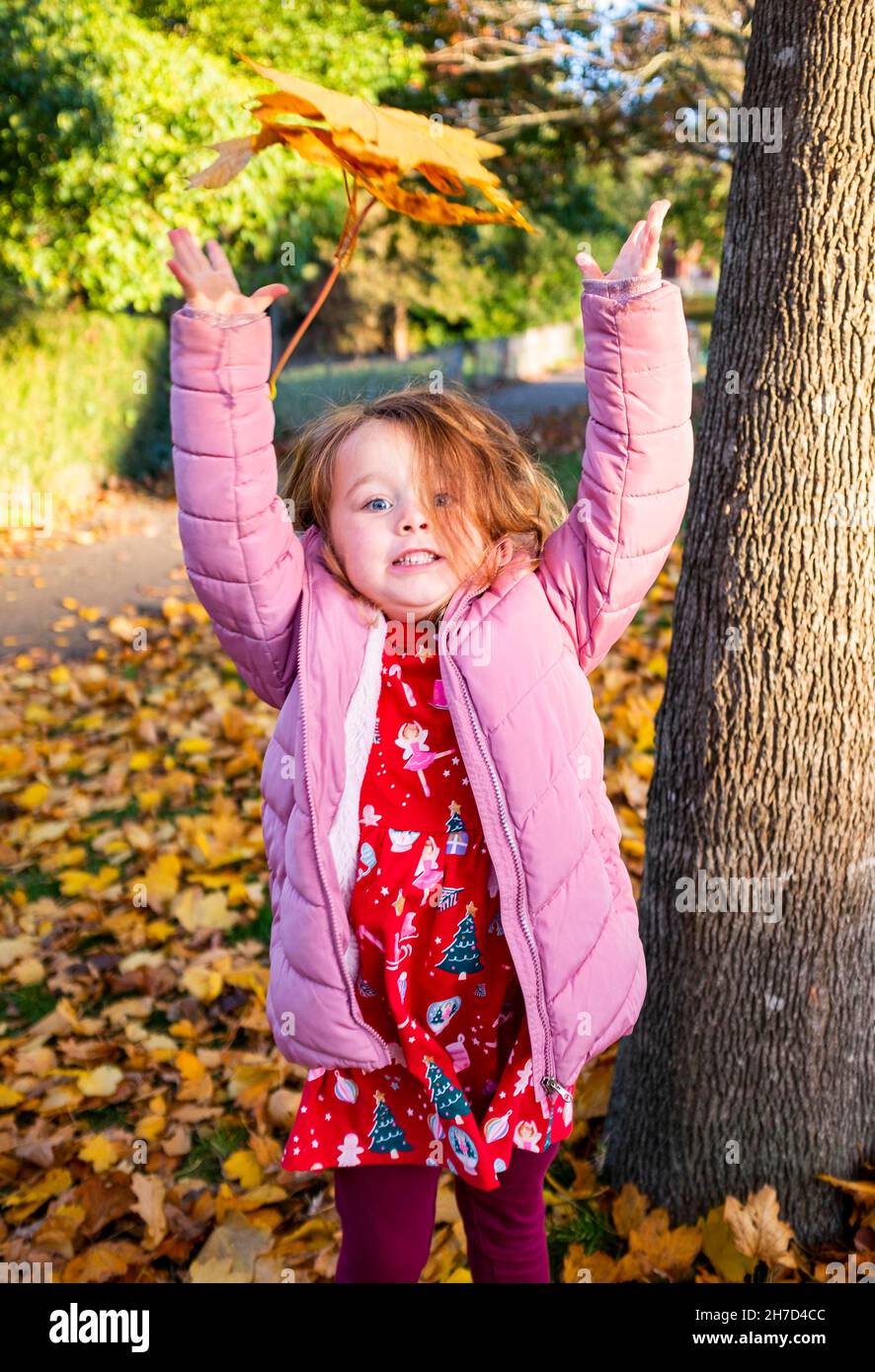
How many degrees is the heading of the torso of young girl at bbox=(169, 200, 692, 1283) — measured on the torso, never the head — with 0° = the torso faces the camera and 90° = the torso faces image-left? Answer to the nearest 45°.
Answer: approximately 0°

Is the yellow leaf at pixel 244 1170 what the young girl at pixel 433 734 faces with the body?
no

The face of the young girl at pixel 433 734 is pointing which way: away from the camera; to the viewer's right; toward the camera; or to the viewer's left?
toward the camera

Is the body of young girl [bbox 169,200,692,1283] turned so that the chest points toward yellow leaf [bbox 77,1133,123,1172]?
no

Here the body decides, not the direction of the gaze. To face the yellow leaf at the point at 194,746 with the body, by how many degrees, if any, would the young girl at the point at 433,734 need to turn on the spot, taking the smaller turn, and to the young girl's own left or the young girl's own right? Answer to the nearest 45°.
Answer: approximately 180°

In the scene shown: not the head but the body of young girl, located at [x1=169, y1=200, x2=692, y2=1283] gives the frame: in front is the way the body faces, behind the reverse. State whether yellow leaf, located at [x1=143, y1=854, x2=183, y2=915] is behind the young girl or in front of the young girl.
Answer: behind
